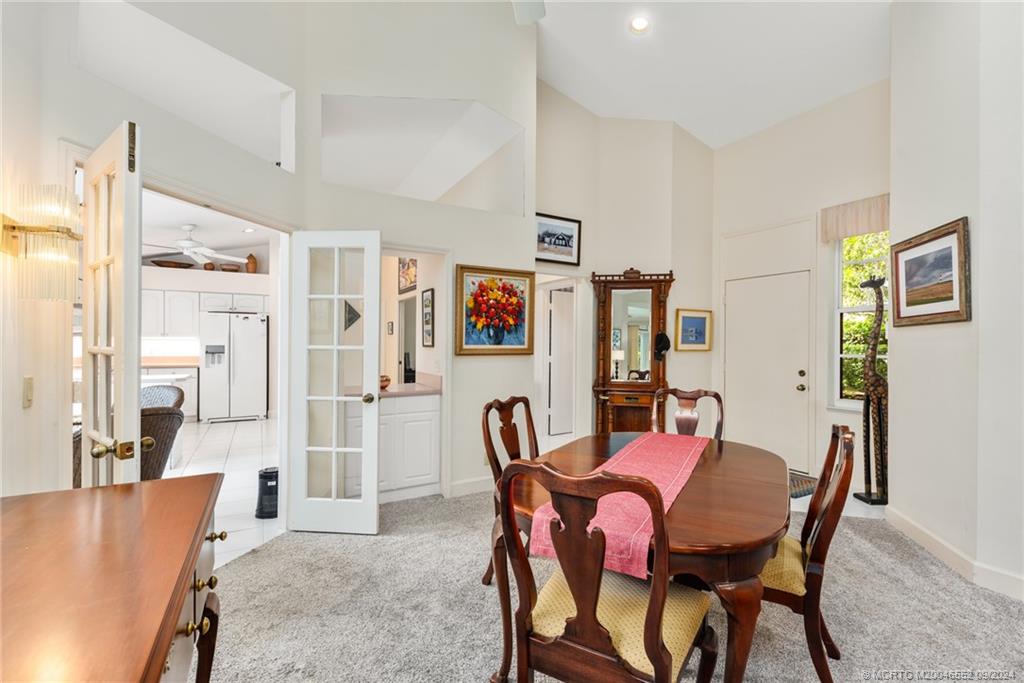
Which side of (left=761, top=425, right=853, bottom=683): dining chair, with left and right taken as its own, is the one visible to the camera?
left

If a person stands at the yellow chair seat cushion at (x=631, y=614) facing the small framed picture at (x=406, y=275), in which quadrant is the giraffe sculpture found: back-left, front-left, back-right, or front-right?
front-right

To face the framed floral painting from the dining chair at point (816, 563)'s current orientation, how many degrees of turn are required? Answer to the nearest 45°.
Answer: approximately 45° to its right

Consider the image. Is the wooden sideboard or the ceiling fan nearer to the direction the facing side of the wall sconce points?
the wooden sideboard

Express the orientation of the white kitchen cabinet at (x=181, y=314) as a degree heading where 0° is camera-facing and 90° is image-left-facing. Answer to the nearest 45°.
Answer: approximately 0°

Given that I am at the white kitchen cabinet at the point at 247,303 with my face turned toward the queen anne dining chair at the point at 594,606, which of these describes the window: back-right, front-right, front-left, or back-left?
front-left

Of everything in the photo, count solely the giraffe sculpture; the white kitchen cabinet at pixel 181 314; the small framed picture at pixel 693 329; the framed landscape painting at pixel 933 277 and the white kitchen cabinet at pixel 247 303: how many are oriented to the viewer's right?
0

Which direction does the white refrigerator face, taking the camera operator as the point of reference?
facing the viewer

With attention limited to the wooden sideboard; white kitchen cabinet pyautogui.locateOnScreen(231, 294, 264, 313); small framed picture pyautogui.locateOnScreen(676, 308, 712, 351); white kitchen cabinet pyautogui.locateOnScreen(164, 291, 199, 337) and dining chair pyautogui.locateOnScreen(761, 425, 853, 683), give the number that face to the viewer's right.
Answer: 1

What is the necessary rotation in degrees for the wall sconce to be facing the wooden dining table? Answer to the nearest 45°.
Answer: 0° — it already faces it

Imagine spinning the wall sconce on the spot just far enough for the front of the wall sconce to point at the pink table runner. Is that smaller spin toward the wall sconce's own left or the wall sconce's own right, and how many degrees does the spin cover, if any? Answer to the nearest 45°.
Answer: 0° — it already faces it

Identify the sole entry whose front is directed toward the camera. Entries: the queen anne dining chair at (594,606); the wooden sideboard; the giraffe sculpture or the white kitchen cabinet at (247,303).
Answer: the white kitchen cabinet

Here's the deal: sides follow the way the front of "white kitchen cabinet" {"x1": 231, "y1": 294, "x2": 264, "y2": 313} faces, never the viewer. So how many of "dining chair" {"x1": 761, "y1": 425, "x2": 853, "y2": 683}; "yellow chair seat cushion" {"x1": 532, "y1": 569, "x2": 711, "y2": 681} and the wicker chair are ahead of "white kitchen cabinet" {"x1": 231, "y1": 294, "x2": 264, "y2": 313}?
3

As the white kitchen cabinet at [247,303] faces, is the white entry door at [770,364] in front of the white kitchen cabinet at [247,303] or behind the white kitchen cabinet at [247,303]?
in front

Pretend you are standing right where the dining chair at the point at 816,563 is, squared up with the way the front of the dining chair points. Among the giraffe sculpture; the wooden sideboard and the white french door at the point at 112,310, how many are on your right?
1

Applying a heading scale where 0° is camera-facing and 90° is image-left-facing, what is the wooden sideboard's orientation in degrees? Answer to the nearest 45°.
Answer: approximately 270°

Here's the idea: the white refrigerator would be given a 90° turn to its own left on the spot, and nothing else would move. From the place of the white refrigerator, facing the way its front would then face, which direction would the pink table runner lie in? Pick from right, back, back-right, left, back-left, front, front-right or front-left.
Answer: right

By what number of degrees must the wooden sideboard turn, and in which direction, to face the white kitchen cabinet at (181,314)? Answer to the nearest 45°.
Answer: approximately 90° to its left
